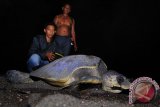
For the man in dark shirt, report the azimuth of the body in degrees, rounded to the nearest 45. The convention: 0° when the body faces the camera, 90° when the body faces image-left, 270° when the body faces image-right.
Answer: approximately 315°

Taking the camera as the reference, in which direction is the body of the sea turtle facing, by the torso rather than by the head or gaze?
to the viewer's right

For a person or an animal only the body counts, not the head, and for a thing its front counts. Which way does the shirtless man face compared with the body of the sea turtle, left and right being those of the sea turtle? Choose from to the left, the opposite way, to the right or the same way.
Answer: to the right

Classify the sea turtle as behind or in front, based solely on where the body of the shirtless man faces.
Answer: in front

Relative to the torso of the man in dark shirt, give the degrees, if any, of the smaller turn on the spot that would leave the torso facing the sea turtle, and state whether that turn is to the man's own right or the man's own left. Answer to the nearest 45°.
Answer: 0° — they already face it

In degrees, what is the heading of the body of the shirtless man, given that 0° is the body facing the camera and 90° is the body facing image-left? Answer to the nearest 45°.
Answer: approximately 0°

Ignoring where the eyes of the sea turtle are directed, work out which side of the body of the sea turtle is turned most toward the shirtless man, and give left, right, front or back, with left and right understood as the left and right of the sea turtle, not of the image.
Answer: left

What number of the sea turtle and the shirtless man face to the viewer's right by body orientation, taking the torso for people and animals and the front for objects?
1

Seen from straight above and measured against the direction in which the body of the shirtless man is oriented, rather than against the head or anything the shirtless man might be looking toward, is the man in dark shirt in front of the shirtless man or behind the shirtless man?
in front
